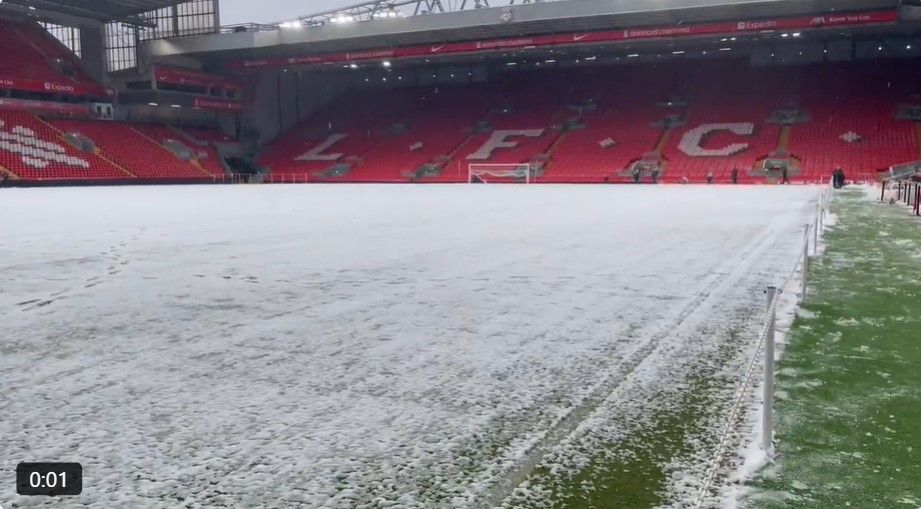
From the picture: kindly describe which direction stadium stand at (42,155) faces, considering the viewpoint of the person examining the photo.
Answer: facing the viewer and to the right of the viewer

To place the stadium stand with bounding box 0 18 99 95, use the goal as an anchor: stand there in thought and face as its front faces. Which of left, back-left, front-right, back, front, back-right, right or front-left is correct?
right

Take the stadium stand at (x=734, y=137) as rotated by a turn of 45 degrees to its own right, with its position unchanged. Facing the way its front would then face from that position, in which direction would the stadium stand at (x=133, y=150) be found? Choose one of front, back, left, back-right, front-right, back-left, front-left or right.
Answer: front-right

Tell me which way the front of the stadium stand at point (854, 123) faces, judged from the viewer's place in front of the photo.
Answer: facing the viewer

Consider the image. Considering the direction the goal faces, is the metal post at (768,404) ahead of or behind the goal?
ahead

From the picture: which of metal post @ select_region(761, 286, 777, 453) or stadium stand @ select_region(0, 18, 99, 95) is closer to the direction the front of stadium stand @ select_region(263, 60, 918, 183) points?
the metal post

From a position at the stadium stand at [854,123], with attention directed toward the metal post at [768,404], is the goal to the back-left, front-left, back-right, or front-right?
front-right

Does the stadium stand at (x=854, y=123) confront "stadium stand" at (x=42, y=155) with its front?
no

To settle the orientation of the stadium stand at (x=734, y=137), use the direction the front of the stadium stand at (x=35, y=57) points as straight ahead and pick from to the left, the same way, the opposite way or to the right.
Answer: to the right

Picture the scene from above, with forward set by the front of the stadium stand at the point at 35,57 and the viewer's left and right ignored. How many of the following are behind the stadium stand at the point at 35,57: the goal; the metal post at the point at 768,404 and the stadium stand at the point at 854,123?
0

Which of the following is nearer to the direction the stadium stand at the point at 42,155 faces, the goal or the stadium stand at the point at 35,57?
the goal

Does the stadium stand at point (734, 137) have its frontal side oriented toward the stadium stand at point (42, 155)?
no

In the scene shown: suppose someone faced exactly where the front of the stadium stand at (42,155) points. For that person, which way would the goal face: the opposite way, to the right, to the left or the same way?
to the right

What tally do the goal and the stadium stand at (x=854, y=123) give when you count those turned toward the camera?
2

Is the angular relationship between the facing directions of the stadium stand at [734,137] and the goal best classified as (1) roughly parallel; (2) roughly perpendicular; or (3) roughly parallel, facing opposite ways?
roughly parallel

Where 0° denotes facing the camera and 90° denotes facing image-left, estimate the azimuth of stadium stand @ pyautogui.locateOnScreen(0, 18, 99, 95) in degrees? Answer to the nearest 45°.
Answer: approximately 315°

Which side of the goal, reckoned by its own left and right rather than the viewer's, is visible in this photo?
front

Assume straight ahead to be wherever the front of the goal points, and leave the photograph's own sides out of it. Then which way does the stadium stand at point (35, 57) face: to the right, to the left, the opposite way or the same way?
to the left
